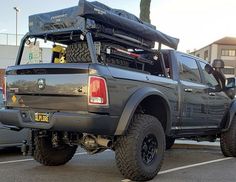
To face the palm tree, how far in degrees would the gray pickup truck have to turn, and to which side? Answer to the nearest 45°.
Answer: approximately 45° to its left

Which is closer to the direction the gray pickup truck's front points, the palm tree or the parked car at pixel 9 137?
the palm tree

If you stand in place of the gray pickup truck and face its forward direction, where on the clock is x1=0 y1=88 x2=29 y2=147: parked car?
The parked car is roughly at 9 o'clock from the gray pickup truck.

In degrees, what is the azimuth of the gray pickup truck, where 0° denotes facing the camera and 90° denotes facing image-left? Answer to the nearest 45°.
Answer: approximately 225°
